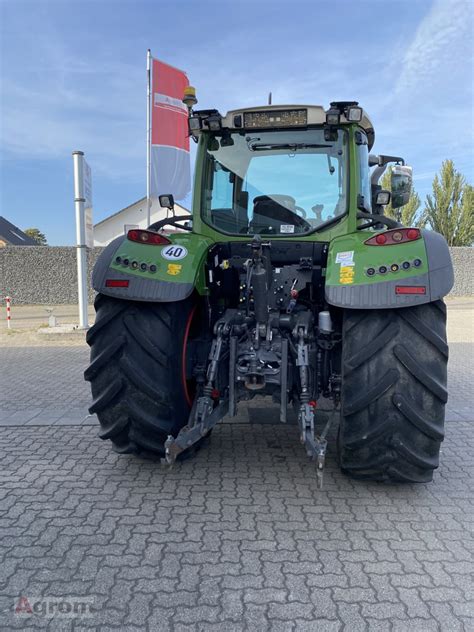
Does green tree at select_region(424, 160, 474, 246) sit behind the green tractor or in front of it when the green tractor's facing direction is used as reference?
in front

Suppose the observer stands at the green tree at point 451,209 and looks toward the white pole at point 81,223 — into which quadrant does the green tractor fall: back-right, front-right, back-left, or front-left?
front-left

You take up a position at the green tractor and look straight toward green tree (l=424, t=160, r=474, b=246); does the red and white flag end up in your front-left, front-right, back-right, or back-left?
front-left

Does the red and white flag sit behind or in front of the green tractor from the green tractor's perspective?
in front

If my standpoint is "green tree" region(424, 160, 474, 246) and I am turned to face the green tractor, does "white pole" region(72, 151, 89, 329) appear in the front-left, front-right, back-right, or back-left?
front-right

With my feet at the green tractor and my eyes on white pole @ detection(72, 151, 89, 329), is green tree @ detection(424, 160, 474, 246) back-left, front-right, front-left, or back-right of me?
front-right

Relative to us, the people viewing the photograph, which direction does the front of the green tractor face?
facing away from the viewer

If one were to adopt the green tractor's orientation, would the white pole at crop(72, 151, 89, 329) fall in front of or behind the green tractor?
in front
